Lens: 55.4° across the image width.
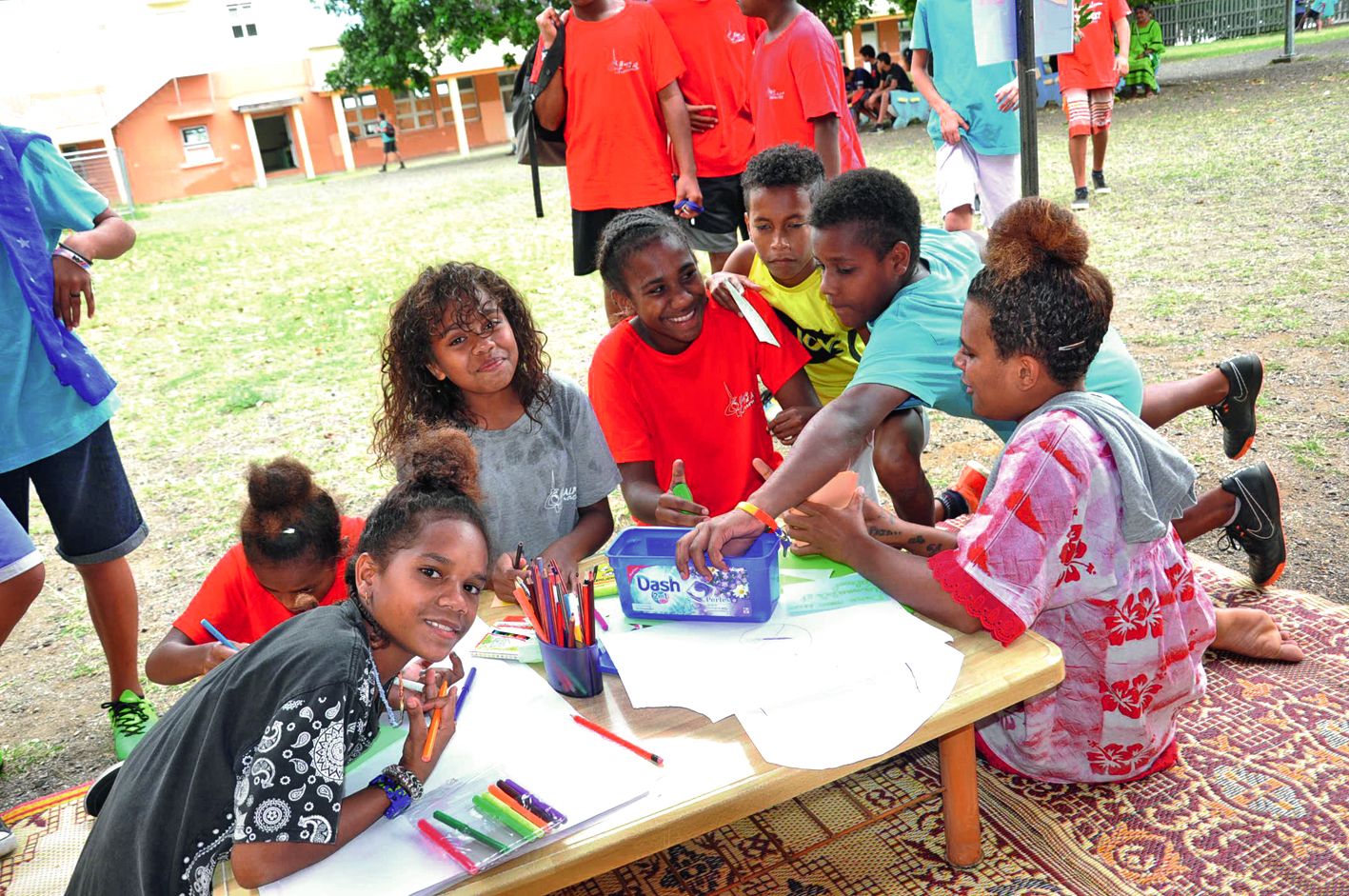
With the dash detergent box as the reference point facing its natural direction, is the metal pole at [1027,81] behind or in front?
behind

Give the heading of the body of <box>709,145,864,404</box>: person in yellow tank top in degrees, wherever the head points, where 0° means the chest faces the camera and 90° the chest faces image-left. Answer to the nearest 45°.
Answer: approximately 0°

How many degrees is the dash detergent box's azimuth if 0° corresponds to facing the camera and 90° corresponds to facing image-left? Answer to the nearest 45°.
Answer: approximately 0°

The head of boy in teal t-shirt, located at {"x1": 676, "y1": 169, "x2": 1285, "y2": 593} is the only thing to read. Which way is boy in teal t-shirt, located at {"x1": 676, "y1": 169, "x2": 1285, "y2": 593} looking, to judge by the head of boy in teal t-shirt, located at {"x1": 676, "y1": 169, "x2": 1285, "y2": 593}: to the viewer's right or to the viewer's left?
to the viewer's left

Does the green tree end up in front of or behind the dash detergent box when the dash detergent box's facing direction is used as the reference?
behind
